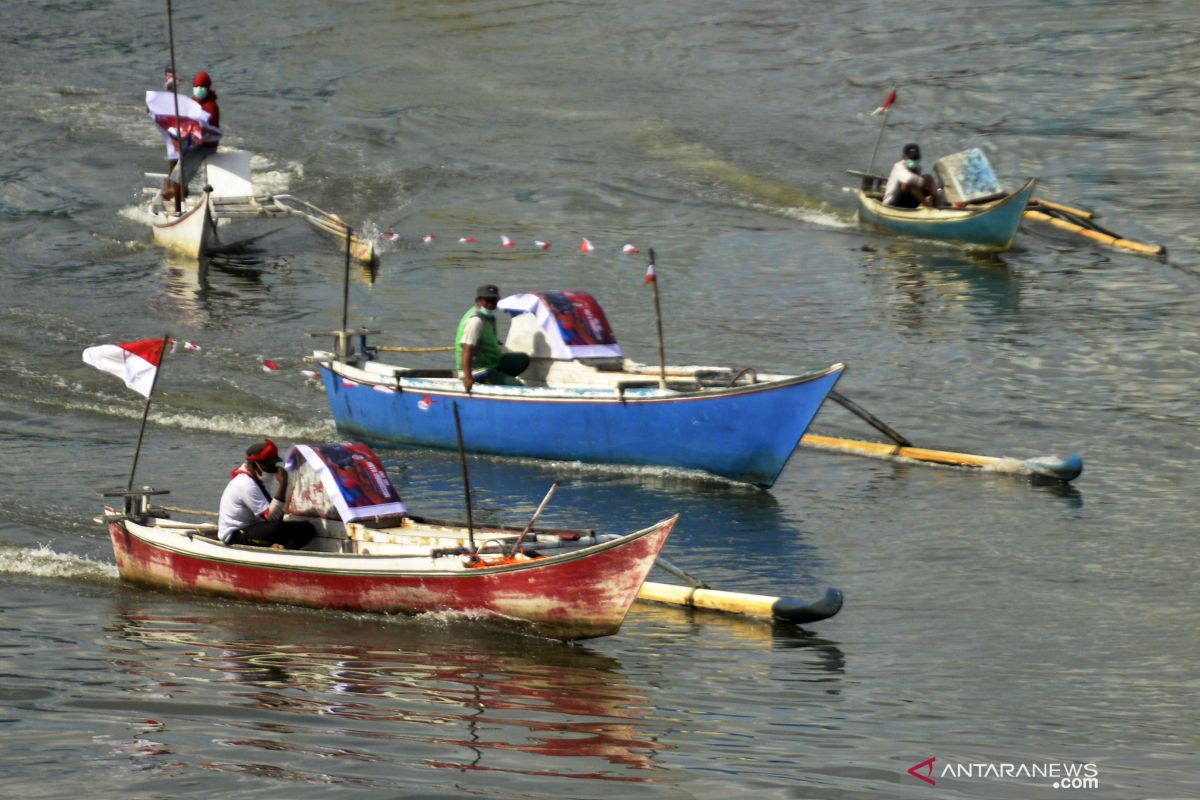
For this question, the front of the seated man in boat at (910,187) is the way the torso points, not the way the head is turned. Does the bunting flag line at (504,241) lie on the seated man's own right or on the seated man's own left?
on the seated man's own right

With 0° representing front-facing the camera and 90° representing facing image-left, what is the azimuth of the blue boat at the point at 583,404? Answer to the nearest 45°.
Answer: approximately 270°

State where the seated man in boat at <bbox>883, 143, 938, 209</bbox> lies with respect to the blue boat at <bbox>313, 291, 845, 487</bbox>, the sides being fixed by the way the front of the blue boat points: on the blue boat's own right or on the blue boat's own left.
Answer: on the blue boat's own left

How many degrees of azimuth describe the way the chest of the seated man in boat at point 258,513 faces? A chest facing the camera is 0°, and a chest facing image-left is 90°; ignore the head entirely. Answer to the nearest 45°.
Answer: approximately 270°

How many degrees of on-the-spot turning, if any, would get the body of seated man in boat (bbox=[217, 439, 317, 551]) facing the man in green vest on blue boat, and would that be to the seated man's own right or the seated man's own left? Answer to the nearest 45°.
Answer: approximately 45° to the seated man's own left

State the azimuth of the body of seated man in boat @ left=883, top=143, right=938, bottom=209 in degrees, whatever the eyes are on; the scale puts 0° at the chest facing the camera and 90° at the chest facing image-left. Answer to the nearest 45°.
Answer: approximately 315°

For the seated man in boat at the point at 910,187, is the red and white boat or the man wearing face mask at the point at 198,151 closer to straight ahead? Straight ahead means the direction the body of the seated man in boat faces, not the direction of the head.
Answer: the red and white boat

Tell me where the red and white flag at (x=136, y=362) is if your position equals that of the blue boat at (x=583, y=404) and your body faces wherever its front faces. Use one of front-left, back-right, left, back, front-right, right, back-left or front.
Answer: back-right

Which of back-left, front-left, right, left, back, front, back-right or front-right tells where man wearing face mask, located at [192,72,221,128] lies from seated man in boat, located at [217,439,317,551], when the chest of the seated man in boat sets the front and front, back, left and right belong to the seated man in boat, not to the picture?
left
